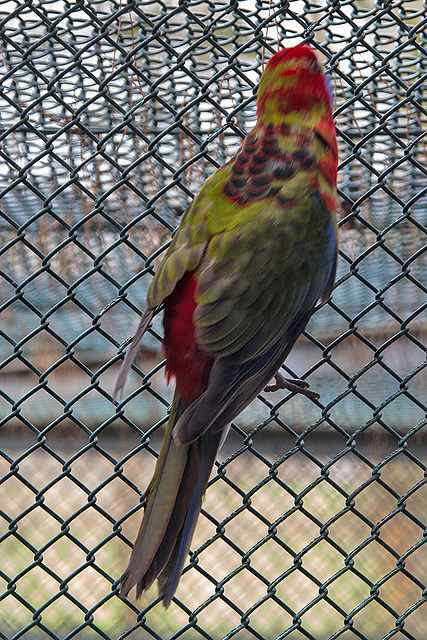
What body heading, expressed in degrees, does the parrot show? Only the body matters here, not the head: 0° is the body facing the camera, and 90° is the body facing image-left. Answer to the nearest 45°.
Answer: approximately 225°
